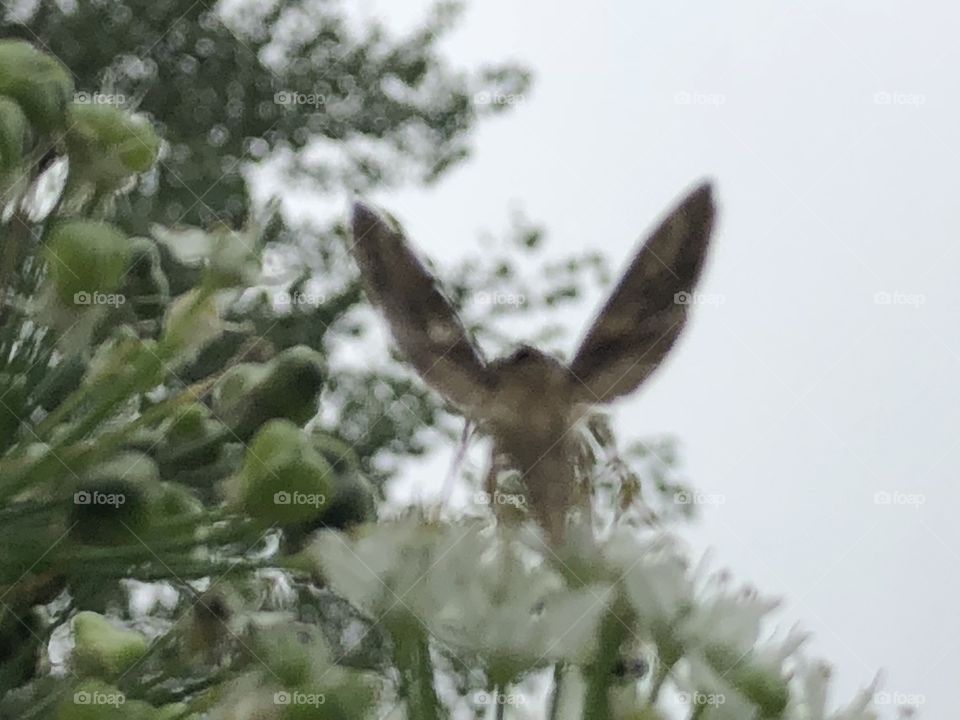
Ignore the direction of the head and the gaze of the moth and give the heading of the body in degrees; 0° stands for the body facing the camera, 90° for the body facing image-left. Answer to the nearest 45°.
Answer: approximately 180°
